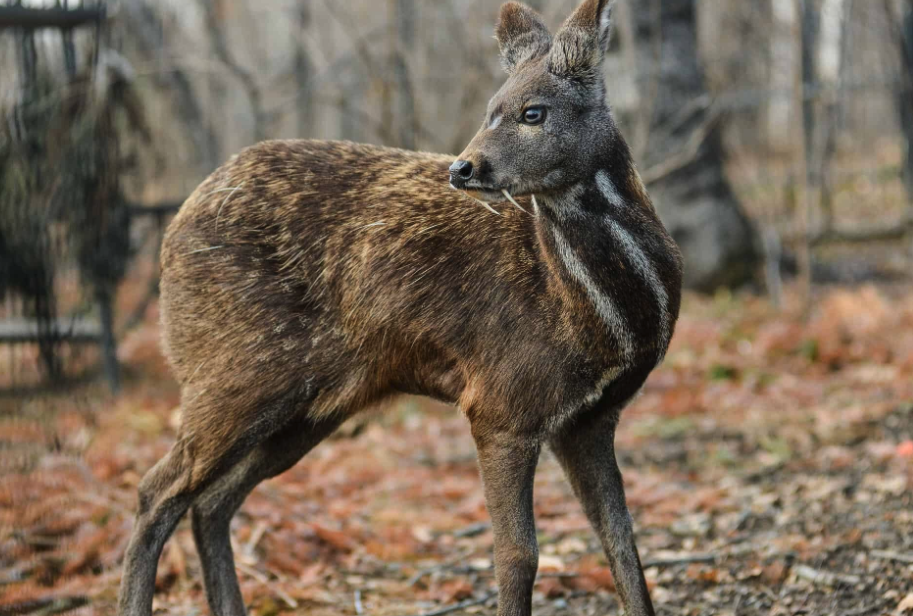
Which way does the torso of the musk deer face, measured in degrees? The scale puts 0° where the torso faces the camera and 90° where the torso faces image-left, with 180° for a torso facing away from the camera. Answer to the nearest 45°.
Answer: approximately 315°

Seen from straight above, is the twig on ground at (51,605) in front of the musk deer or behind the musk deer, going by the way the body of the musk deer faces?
behind

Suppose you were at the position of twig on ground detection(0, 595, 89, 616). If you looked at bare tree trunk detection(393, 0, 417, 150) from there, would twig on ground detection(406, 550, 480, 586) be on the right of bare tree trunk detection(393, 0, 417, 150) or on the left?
right

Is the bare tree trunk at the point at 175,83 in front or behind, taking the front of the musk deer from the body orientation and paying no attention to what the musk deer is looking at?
behind

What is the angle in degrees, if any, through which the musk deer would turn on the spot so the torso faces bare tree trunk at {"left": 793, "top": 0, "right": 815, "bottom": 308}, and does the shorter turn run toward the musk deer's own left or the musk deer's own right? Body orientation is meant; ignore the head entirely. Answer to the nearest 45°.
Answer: approximately 90° to the musk deer's own left

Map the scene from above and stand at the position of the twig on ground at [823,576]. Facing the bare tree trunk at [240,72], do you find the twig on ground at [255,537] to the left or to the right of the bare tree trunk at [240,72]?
left

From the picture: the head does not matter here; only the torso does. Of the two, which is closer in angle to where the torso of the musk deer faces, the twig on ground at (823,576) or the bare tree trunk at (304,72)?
the twig on ground

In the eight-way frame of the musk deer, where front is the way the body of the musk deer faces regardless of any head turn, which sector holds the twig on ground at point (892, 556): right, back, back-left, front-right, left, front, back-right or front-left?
front-left

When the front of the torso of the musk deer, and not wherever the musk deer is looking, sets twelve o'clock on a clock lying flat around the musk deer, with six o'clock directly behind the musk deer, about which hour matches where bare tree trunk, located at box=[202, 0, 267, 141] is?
The bare tree trunk is roughly at 7 o'clock from the musk deer.
